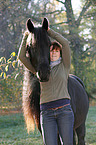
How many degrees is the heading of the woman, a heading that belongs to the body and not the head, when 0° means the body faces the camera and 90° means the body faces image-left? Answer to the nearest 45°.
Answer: approximately 0°

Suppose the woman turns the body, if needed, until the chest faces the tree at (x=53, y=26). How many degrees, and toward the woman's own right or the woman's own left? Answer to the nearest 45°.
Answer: approximately 180°

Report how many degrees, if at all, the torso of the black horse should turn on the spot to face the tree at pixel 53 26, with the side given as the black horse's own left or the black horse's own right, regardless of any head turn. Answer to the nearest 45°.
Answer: approximately 135° to the black horse's own right

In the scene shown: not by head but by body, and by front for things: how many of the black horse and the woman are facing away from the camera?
0

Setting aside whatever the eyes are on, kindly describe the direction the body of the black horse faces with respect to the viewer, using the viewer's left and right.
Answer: facing the viewer and to the left of the viewer
